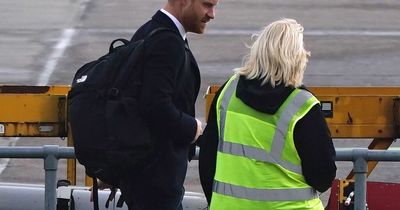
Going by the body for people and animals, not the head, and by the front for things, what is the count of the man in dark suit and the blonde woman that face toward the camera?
0

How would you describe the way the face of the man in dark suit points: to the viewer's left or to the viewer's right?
to the viewer's right

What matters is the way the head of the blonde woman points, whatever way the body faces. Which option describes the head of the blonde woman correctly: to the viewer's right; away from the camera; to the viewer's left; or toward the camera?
away from the camera

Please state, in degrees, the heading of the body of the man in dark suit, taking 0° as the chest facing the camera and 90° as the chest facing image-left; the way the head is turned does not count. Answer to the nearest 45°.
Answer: approximately 270°

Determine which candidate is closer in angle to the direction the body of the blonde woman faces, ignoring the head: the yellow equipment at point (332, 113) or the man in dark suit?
the yellow equipment

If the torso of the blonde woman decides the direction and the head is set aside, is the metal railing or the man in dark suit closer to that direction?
the metal railing

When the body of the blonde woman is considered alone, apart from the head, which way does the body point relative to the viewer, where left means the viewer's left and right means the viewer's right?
facing away from the viewer and to the right of the viewer

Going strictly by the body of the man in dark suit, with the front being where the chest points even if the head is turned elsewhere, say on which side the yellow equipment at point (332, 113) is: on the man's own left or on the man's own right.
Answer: on the man's own left
